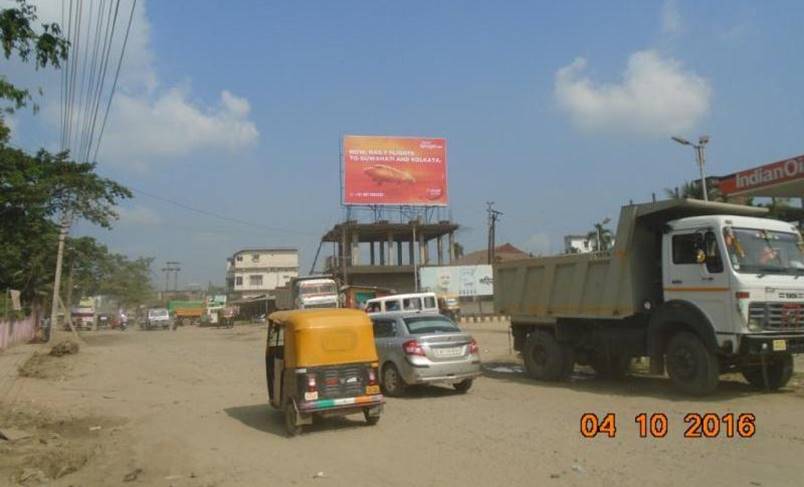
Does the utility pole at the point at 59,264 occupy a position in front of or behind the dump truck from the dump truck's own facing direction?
behind

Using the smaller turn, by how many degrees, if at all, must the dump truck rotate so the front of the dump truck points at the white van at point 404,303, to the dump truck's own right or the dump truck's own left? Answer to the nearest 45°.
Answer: approximately 180°

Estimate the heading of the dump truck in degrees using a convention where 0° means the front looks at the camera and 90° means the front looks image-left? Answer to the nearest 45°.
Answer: approximately 315°

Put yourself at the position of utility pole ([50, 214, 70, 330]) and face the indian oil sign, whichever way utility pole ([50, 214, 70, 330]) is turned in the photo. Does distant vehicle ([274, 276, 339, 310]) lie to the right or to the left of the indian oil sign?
left

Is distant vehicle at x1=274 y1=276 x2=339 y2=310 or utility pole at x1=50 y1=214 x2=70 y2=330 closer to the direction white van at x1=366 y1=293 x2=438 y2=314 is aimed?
the utility pole

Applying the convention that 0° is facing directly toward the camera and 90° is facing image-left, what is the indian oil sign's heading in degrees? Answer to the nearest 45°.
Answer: approximately 45°

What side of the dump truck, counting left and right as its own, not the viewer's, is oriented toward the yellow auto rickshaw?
right

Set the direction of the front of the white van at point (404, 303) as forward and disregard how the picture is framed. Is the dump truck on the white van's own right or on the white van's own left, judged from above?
on the white van's own left
